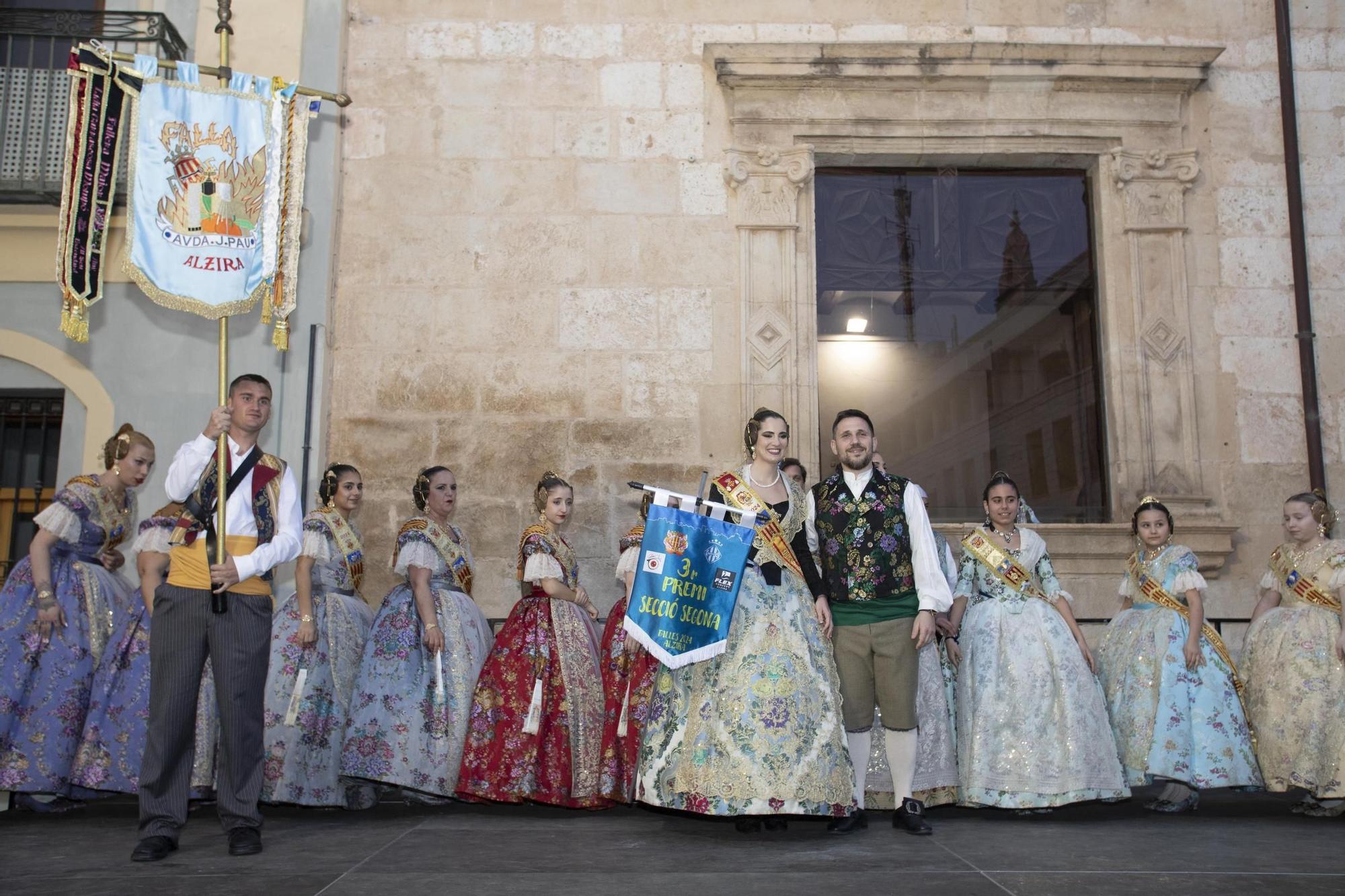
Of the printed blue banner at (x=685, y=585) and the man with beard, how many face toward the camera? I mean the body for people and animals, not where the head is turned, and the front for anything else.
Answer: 2

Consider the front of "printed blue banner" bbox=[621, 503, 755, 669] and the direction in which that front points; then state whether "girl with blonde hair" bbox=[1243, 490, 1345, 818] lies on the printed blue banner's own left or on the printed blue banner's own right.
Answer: on the printed blue banner's own left

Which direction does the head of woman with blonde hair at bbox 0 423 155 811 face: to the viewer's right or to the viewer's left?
to the viewer's right

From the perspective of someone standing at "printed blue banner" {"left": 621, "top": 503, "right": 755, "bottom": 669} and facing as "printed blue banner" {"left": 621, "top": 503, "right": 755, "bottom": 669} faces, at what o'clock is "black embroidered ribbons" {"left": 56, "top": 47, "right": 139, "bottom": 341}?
"black embroidered ribbons" {"left": 56, "top": 47, "right": 139, "bottom": 341} is roughly at 3 o'clock from "printed blue banner" {"left": 621, "top": 503, "right": 755, "bottom": 669}.

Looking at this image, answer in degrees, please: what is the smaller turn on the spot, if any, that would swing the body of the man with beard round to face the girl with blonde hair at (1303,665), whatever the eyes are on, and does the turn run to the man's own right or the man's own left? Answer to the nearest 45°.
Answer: approximately 135° to the man's own left
